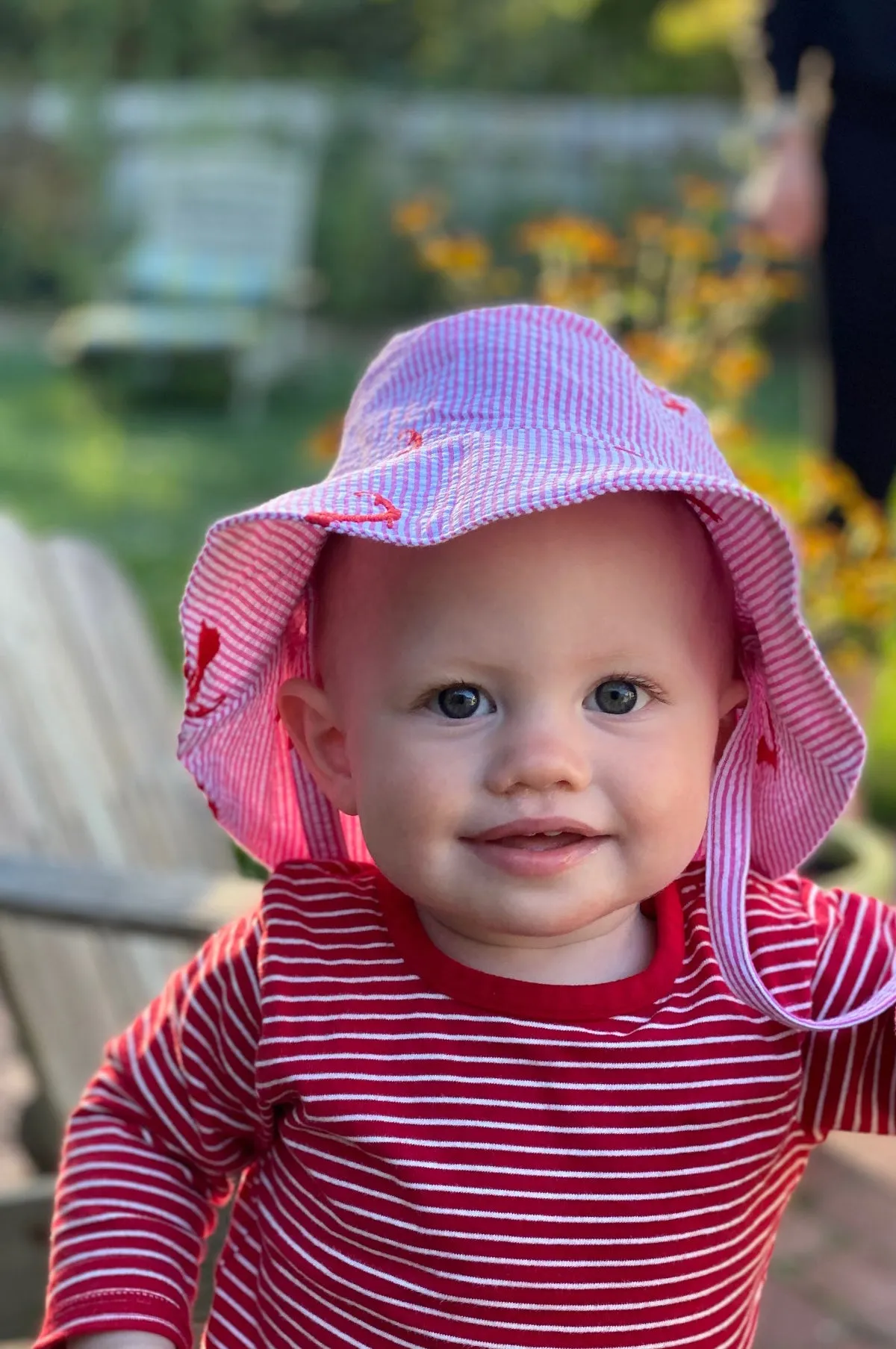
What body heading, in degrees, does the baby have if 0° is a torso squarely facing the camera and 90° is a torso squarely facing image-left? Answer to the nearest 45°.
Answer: approximately 0°

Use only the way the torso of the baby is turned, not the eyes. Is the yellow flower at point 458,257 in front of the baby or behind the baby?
behind

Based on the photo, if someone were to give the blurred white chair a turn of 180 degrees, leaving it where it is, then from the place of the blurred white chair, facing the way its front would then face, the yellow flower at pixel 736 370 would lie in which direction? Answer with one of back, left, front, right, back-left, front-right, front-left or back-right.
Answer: back-right

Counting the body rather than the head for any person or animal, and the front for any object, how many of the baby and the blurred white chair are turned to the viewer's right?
0

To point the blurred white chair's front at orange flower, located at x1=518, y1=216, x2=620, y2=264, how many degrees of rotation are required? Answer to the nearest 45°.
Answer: approximately 45° to its left

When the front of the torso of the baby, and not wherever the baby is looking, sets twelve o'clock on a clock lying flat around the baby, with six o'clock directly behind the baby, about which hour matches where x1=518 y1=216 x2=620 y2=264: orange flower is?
The orange flower is roughly at 6 o'clock from the baby.
